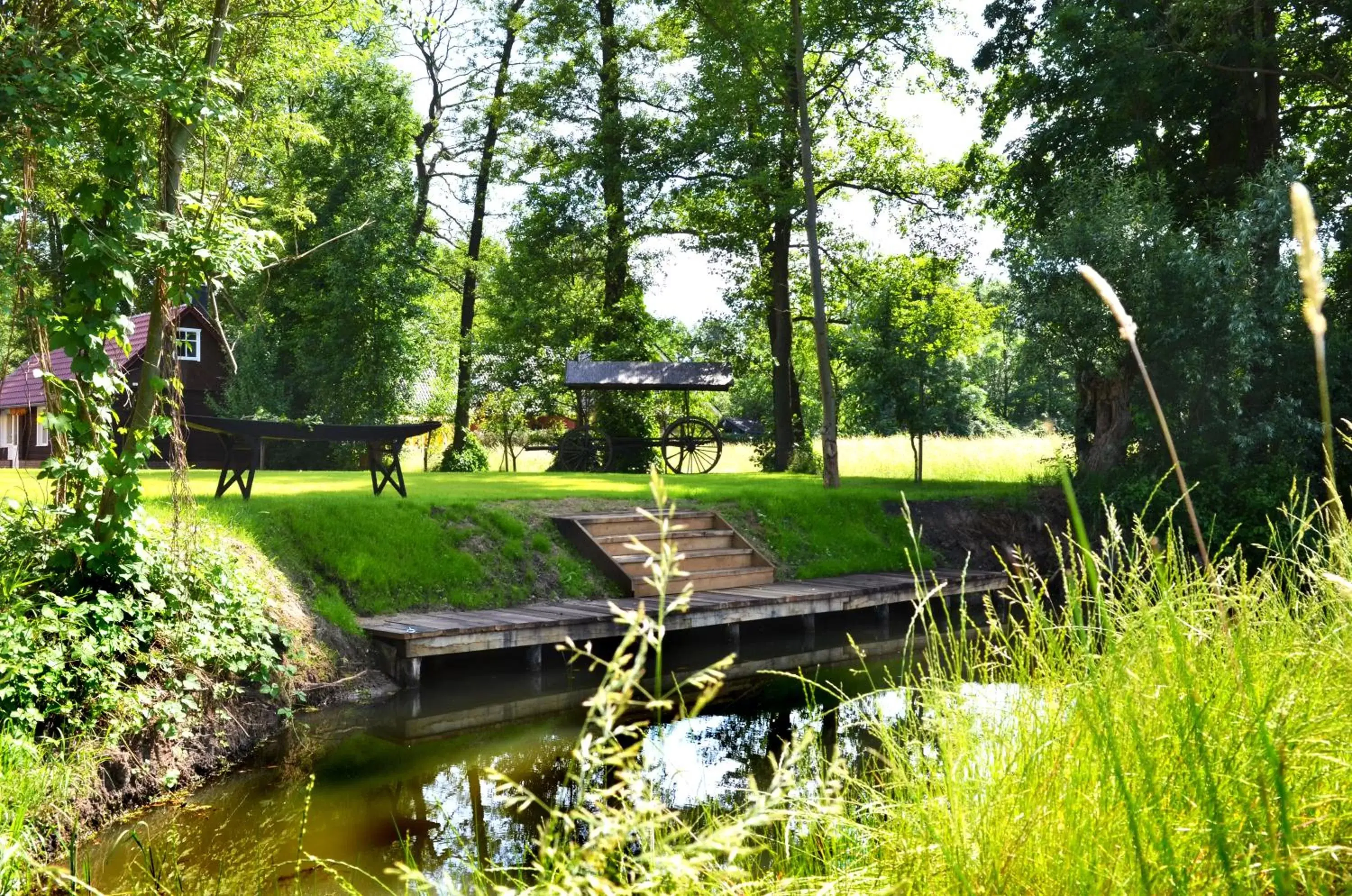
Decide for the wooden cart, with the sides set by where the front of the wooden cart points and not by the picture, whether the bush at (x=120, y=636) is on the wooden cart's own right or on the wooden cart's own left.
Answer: on the wooden cart's own left

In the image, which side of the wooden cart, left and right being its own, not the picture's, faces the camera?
left

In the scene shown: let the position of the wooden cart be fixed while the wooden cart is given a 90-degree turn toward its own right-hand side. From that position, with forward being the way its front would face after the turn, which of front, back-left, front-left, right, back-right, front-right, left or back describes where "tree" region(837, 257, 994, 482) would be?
back-right

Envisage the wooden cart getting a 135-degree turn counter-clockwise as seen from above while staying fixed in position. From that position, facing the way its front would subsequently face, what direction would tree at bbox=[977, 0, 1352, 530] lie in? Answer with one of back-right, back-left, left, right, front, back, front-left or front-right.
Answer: front

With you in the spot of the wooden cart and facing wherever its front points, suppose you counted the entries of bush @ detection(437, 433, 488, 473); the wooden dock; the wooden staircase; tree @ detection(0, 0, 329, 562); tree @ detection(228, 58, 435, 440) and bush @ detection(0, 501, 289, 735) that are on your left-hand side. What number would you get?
4

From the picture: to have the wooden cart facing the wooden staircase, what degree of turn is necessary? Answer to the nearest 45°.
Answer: approximately 90° to its left

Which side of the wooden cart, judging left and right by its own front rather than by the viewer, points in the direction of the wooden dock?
left
